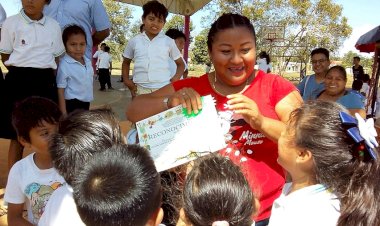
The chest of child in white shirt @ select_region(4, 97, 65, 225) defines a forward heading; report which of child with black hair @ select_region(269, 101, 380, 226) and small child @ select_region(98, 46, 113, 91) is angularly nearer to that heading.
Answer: the child with black hair

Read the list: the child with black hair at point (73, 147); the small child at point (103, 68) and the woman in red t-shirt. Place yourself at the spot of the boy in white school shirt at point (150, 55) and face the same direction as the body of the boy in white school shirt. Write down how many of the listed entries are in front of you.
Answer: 2

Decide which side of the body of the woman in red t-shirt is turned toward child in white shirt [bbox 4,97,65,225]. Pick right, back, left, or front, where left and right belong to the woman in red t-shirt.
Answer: right

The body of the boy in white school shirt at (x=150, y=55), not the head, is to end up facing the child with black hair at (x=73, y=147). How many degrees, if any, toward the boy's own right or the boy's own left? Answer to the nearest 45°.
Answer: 0° — they already face them

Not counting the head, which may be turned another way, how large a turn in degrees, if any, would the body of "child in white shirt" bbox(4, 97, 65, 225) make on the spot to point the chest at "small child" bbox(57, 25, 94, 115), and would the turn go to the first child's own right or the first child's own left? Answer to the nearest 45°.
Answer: approximately 135° to the first child's own left
